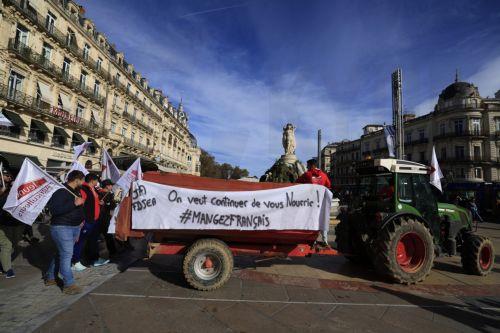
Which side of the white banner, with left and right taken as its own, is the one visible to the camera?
front

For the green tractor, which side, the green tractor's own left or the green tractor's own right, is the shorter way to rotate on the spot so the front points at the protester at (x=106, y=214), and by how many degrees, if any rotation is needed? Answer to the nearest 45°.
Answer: approximately 180°

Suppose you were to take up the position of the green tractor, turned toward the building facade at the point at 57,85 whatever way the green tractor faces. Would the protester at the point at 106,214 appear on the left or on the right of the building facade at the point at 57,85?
left

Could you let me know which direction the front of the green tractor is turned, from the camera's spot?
facing away from the viewer and to the right of the viewer

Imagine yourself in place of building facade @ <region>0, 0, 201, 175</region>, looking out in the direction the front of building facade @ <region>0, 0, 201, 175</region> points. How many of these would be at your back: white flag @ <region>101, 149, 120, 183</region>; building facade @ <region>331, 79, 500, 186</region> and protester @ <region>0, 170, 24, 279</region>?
0

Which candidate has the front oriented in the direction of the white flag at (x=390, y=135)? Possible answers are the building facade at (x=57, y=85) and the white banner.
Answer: the building facade

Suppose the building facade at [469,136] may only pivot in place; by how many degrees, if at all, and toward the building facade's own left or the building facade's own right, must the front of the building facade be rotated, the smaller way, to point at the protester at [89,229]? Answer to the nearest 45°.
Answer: approximately 45° to the building facade's own left

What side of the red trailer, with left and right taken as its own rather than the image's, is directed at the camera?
right

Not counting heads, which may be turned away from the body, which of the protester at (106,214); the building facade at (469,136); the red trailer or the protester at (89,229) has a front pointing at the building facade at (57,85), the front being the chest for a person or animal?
the building facade at (469,136)

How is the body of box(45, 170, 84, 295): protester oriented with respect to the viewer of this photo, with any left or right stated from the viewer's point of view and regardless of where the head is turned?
facing to the right of the viewer
